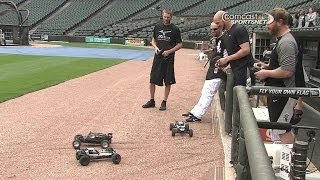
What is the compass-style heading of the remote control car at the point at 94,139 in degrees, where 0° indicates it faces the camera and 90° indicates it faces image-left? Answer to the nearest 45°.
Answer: approximately 90°

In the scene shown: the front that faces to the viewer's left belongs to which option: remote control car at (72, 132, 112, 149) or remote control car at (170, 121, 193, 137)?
remote control car at (72, 132, 112, 149)

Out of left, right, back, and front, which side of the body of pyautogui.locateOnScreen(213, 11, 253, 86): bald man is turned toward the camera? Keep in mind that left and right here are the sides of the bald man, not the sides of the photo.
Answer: left

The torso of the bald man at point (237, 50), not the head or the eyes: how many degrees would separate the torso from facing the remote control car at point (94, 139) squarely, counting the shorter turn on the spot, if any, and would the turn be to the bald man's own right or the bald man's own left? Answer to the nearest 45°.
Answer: approximately 45° to the bald man's own left

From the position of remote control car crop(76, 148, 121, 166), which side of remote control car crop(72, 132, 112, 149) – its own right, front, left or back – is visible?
left

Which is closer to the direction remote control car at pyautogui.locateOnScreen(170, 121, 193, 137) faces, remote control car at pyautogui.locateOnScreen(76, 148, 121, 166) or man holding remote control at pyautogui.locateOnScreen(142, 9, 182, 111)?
the remote control car

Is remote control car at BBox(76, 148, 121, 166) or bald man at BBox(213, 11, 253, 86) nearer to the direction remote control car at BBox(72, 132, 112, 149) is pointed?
the remote control car

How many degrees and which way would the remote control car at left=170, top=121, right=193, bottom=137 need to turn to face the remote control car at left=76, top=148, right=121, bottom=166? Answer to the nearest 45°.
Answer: approximately 45° to its right
